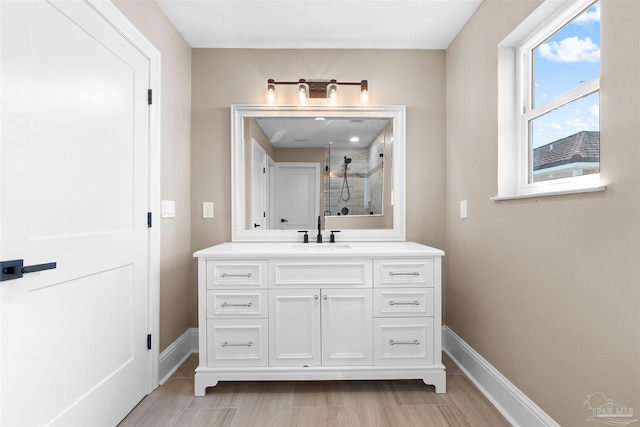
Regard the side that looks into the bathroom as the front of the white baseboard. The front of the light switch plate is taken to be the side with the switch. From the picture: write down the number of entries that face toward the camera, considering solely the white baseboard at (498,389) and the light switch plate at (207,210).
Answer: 1

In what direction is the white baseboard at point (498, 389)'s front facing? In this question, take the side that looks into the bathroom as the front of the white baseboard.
to the viewer's left

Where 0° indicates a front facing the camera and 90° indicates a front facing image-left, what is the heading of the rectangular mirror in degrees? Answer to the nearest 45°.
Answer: approximately 0°

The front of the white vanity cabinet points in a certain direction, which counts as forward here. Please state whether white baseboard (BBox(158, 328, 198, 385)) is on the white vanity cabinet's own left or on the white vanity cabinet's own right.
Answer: on the white vanity cabinet's own right

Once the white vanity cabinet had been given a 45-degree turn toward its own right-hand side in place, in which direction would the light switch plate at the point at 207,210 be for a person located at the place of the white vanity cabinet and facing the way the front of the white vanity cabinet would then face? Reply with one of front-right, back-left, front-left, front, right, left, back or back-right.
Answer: right

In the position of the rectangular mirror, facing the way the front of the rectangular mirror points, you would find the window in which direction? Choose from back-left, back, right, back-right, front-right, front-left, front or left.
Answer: front-left

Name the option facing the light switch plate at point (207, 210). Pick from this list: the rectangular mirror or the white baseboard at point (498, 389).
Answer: the white baseboard

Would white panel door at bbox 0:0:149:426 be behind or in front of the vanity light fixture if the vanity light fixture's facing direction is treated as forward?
in front
